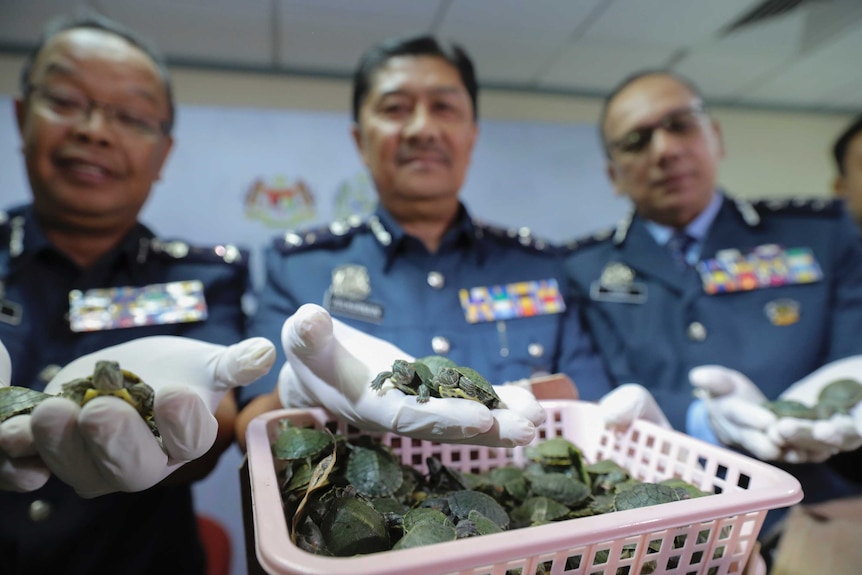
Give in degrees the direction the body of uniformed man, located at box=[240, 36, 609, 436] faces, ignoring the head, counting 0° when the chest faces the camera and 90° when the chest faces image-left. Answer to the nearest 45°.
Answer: approximately 0°

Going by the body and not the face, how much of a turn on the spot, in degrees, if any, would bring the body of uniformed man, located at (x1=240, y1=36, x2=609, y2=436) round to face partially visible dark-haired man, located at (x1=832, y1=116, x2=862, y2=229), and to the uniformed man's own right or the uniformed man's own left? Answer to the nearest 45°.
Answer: approximately 90° to the uniformed man's own left

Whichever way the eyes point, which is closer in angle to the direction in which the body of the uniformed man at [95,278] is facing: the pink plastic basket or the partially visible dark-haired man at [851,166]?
the pink plastic basket

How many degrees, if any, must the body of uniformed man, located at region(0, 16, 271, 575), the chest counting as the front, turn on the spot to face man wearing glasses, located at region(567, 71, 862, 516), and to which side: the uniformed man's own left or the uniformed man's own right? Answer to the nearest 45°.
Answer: approximately 90° to the uniformed man's own left

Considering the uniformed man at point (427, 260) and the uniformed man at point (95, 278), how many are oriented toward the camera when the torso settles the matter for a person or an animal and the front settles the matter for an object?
2

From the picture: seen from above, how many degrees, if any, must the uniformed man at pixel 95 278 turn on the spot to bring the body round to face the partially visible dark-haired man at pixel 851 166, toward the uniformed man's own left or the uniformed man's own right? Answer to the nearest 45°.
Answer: approximately 90° to the uniformed man's own left
